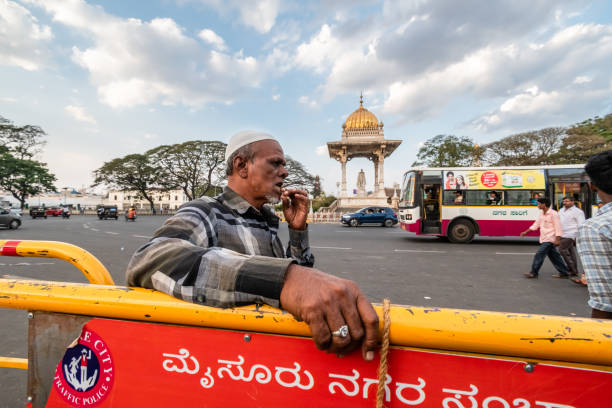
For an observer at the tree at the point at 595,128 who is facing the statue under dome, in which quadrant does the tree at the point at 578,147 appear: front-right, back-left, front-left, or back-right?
front-left

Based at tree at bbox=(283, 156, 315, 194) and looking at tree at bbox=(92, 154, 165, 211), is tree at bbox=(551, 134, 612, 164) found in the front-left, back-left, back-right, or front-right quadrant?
back-left

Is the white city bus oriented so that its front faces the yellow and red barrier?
no

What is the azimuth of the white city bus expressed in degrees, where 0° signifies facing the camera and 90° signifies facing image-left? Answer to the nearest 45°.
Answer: approximately 90°

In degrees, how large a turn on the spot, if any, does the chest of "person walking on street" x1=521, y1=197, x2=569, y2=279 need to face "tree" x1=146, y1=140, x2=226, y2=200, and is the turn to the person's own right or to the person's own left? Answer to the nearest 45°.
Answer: approximately 45° to the person's own right

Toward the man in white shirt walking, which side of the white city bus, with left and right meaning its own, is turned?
left

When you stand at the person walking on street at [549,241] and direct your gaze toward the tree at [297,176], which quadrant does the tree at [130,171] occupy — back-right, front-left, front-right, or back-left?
front-left

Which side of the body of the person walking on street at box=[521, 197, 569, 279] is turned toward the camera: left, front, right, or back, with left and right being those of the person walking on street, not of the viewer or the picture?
left

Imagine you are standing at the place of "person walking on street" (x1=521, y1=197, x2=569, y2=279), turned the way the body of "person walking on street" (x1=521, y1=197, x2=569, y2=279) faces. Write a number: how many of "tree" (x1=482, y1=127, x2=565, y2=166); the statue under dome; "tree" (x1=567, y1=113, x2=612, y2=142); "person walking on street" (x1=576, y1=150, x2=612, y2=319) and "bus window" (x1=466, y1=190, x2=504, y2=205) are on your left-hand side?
1

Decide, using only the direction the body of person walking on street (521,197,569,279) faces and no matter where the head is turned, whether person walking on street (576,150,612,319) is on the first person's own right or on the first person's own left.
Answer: on the first person's own left

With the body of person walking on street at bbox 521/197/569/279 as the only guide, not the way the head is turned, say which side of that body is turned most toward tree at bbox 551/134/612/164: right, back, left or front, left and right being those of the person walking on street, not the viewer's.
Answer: right

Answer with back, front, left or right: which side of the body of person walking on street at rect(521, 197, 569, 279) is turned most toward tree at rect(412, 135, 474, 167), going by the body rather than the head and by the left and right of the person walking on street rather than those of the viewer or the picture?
right

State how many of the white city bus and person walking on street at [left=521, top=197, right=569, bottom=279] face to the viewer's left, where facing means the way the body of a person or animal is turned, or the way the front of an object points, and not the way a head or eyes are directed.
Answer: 2

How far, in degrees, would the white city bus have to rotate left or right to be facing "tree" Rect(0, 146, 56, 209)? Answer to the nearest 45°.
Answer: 0° — it already faces it

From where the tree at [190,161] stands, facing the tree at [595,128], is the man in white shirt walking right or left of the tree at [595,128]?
right

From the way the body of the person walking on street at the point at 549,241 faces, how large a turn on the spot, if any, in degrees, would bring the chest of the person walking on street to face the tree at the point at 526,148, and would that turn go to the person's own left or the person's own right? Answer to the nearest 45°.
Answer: approximately 90° to the person's own right

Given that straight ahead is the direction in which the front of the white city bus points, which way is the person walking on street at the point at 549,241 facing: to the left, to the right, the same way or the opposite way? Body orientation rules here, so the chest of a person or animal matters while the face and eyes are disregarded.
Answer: the same way

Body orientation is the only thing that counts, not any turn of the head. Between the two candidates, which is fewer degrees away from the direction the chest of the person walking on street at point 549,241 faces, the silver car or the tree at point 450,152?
the silver car
